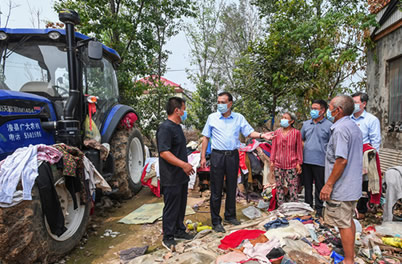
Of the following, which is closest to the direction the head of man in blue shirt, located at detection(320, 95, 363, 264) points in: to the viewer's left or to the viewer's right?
to the viewer's left

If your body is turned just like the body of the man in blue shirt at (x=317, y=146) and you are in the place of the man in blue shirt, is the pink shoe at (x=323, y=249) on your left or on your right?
on your left

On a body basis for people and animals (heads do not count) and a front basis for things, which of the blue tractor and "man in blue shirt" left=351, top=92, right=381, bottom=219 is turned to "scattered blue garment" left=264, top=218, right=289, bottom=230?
the man in blue shirt

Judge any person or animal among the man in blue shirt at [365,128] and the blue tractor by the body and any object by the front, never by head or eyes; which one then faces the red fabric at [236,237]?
the man in blue shirt

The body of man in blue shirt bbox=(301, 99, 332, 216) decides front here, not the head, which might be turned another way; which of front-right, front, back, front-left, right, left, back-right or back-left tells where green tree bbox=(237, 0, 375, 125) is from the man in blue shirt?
back-right

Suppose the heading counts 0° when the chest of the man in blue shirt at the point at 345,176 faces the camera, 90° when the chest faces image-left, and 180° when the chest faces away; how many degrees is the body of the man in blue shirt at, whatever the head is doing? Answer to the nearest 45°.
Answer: approximately 90°

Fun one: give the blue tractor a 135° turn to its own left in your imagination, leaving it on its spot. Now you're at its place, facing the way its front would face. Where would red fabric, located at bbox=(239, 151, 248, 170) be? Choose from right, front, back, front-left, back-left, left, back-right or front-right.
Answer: front

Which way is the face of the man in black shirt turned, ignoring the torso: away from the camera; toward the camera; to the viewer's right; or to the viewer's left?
to the viewer's right

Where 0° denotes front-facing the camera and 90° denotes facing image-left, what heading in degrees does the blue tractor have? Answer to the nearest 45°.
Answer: approximately 45°

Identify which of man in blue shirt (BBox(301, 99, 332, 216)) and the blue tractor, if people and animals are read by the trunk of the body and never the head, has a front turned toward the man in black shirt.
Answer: the man in blue shirt

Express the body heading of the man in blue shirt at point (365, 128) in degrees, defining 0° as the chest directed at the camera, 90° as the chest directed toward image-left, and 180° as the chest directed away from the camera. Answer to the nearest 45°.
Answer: approximately 45°
